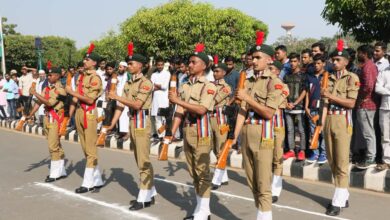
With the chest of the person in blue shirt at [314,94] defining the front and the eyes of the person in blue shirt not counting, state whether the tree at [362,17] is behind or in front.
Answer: behind

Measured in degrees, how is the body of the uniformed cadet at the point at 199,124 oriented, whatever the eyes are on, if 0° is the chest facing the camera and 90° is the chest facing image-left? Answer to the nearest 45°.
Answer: approximately 45°

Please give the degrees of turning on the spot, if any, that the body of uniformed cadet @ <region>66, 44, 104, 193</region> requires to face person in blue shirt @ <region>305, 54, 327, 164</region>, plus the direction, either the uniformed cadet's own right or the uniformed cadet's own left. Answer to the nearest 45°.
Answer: approximately 135° to the uniformed cadet's own left

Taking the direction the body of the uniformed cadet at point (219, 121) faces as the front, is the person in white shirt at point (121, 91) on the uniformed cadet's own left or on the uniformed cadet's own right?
on the uniformed cadet's own right

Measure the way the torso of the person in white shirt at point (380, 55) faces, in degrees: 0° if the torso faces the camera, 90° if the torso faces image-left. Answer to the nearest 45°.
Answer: approximately 45°

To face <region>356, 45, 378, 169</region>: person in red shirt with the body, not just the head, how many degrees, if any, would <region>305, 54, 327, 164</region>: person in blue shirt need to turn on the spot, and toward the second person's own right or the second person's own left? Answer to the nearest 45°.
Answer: approximately 45° to the second person's own left

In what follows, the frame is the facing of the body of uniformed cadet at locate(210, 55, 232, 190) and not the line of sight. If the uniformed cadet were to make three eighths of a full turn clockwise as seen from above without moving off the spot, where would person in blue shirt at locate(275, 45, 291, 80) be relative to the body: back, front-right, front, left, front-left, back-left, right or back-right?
front-right

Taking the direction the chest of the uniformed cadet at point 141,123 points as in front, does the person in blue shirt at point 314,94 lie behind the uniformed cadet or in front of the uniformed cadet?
behind

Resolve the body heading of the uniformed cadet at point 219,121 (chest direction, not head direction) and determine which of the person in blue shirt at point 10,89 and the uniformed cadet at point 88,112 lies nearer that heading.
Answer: the uniformed cadet
